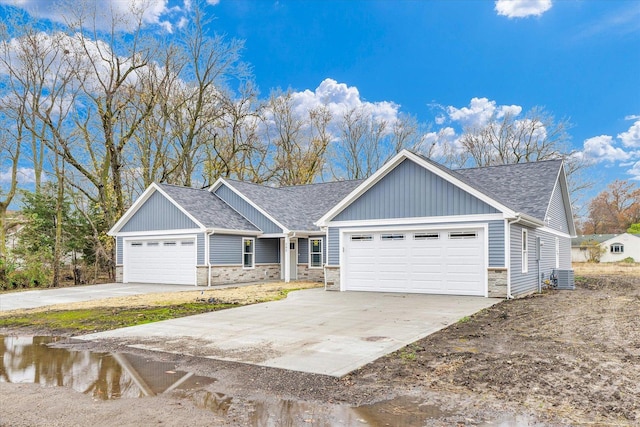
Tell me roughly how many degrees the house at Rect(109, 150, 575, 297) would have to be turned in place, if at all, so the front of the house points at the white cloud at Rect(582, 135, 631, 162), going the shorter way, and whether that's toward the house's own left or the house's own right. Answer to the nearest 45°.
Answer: approximately 180°

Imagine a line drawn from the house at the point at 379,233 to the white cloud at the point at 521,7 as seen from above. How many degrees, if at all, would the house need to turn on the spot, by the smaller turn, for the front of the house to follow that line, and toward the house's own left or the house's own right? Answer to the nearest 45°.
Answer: approximately 180°

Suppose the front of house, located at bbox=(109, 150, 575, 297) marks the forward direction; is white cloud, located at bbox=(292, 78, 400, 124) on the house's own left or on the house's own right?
on the house's own right

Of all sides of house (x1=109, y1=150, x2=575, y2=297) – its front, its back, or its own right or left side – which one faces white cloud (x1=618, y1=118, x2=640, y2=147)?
back

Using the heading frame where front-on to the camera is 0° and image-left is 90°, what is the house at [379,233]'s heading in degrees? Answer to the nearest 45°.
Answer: approximately 45°
